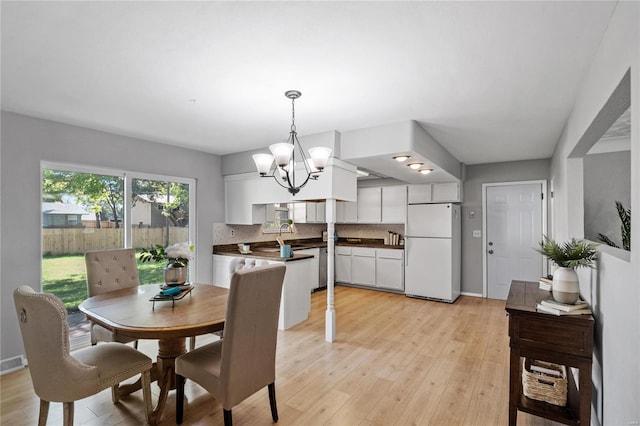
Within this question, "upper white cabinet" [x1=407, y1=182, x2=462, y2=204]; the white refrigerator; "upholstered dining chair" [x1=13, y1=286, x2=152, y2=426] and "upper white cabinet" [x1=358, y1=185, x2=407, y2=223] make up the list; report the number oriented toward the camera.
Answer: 3

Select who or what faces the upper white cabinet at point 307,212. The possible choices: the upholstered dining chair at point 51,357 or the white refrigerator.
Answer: the upholstered dining chair

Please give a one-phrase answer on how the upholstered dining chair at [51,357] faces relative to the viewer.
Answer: facing away from the viewer and to the right of the viewer

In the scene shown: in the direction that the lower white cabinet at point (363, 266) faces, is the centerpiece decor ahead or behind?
ahead

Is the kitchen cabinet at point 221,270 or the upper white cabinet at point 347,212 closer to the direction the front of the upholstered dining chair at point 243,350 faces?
the kitchen cabinet

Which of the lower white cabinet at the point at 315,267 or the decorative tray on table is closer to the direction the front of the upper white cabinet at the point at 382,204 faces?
the decorative tray on table

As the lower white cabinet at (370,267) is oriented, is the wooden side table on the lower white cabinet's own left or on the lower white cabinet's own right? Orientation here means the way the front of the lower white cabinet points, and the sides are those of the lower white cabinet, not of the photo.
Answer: on the lower white cabinet's own left

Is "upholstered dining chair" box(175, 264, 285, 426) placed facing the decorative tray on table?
yes

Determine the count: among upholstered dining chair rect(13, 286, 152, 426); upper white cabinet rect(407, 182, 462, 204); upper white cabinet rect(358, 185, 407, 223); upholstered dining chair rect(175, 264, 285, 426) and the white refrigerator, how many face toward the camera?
3

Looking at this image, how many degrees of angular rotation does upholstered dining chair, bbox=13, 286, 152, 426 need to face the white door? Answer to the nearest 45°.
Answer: approximately 45° to its right

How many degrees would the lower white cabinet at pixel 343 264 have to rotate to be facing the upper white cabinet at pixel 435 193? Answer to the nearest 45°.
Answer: approximately 90° to its left
